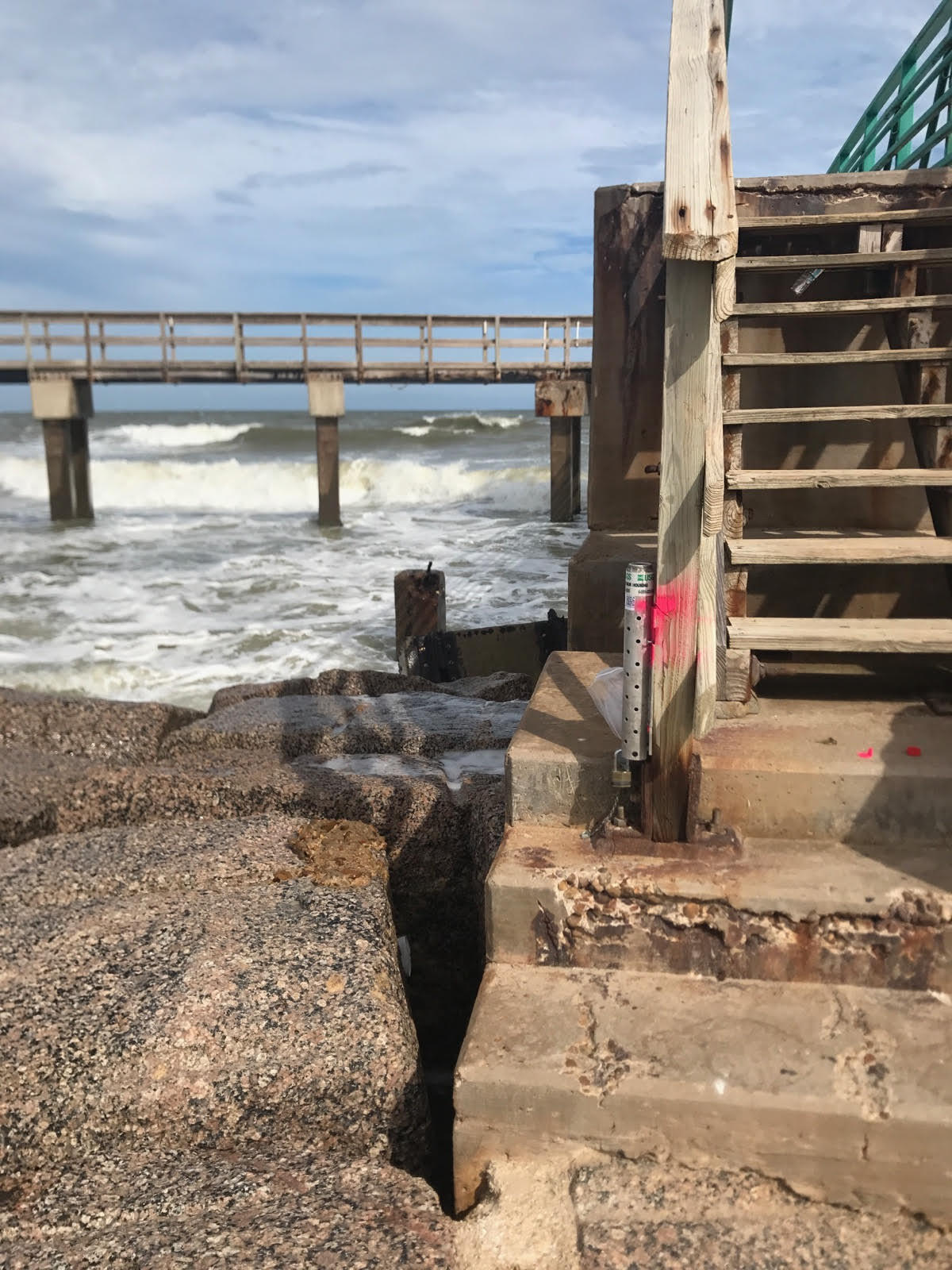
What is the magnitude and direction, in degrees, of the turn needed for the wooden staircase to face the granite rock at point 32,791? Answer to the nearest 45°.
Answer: approximately 90° to its right

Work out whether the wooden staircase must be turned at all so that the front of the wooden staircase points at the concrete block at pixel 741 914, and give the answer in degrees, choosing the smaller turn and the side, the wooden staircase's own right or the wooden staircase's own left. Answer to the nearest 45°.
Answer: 0° — it already faces it

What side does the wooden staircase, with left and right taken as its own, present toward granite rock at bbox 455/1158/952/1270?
front

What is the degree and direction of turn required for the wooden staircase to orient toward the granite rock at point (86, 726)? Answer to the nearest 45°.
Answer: approximately 90° to its right

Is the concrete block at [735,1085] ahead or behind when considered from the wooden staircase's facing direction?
ahead

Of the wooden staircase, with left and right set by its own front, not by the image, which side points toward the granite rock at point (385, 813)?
right

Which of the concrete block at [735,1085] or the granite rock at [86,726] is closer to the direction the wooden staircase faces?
the concrete block

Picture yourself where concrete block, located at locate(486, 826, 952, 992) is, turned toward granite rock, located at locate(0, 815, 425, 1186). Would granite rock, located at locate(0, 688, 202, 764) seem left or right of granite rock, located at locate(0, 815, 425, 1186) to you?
right

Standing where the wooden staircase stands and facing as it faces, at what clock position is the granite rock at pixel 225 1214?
The granite rock is roughly at 1 o'clock from the wooden staircase.

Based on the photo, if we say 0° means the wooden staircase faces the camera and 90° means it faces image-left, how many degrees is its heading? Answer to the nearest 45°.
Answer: approximately 0°
